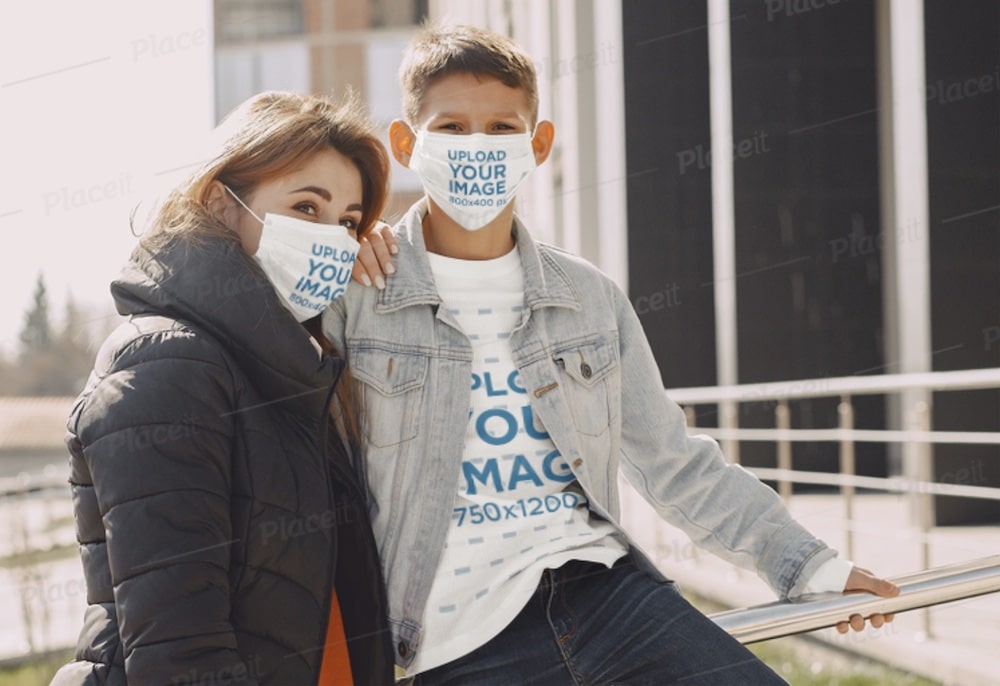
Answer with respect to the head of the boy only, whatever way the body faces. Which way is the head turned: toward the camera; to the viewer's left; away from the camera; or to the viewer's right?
toward the camera

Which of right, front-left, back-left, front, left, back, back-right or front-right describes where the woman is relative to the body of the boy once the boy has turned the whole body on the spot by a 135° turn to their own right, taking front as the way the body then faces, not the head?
left

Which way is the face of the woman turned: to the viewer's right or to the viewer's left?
to the viewer's right

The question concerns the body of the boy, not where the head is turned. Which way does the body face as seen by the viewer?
toward the camera
